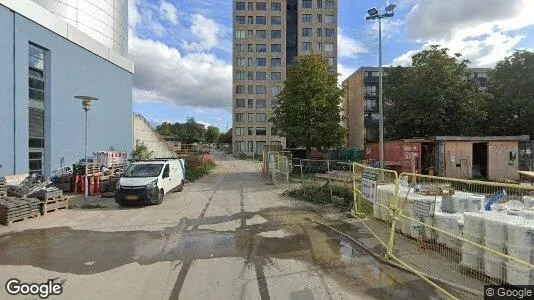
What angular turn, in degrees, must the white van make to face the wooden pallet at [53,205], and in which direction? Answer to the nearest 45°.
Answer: approximately 45° to its right

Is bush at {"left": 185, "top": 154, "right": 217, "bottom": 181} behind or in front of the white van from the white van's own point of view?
behind

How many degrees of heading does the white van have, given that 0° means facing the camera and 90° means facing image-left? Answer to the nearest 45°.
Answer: approximately 45°

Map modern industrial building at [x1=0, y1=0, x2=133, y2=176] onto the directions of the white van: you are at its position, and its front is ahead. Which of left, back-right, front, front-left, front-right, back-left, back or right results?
right

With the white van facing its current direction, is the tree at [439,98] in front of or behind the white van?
behind

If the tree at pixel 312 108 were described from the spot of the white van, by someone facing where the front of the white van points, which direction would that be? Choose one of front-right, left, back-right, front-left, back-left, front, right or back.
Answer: back

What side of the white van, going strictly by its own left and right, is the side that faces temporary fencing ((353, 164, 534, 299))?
left

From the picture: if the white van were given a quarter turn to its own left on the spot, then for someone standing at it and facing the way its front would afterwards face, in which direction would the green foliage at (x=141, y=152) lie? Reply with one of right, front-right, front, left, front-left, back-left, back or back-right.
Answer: back-left
